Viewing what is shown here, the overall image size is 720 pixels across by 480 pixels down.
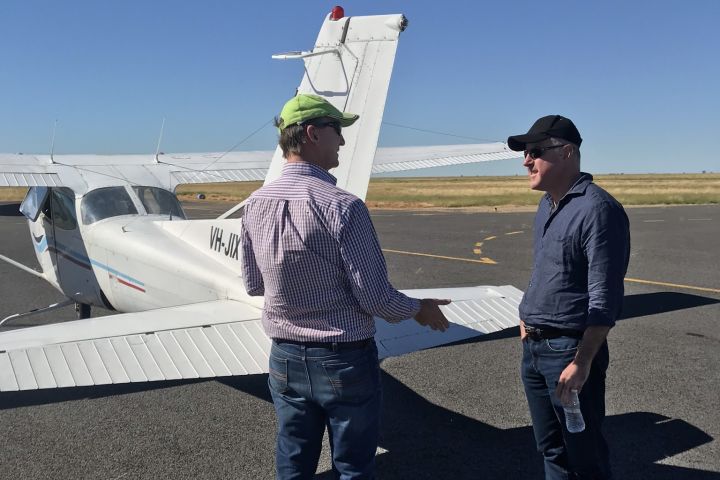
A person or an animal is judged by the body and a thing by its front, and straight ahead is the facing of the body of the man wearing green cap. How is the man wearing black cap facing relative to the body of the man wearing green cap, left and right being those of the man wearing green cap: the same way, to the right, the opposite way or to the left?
the opposite way

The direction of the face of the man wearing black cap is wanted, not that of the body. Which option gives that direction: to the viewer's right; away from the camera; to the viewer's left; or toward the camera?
to the viewer's left

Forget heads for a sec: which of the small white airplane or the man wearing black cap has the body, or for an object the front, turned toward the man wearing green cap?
the man wearing black cap

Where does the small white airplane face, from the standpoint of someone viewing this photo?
facing away from the viewer and to the left of the viewer

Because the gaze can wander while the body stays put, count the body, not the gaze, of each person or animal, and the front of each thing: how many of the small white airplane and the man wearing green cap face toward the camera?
0

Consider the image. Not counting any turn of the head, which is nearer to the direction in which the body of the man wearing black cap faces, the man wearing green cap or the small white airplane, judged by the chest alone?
the man wearing green cap

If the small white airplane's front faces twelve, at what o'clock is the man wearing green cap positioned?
The man wearing green cap is roughly at 7 o'clock from the small white airplane.

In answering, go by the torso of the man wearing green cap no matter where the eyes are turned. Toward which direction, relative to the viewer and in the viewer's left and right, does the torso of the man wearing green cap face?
facing away from the viewer and to the right of the viewer

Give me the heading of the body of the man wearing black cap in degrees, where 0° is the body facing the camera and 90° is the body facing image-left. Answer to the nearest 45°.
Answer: approximately 45°

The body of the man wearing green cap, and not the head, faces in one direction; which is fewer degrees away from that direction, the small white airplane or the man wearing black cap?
the man wearing black cap

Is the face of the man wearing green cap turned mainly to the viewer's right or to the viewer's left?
to the viewer's right

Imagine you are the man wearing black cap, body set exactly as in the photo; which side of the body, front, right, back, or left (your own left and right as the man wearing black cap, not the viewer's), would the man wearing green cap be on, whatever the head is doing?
front
